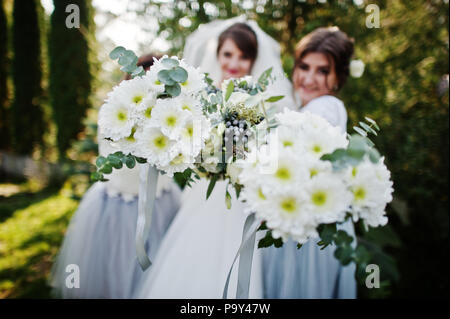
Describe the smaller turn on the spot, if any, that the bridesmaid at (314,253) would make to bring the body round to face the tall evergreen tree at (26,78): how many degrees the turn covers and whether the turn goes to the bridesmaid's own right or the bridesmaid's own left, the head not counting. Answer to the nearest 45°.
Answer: approximately 90° to the bridesmaid's own right

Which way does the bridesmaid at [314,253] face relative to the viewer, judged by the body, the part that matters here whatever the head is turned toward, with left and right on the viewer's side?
facing the viewer and to the left of the viewer

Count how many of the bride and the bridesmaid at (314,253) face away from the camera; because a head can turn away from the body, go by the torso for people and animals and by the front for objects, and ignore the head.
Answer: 0

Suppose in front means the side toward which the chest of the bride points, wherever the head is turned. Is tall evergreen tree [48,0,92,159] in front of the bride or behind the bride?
behind

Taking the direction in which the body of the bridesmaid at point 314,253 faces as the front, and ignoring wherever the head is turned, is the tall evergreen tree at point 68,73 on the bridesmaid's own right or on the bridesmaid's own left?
on the bridesmaid's own right

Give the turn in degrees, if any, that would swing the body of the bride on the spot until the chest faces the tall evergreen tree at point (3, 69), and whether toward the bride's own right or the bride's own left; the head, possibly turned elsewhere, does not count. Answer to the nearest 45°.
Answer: approximately 135° to the bride's own right

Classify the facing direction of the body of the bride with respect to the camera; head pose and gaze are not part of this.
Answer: toward the camera

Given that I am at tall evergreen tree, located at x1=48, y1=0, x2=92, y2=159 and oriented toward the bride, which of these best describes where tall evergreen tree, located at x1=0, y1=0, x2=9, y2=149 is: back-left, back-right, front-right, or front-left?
back-right
